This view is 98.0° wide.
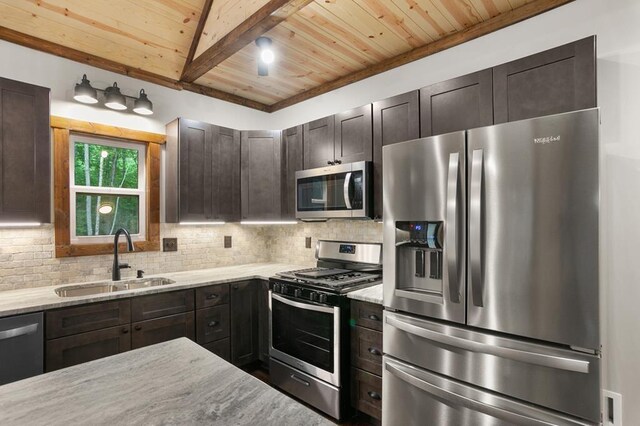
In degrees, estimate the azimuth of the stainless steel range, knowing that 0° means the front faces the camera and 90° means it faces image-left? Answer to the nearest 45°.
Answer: approximately 45°

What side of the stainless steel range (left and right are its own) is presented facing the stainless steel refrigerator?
left

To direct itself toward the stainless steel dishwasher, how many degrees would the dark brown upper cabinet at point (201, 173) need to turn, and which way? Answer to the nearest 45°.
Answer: approximately 90° to its right

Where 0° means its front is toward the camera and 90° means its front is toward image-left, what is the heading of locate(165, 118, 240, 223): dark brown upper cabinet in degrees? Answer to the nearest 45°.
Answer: approximately 315°

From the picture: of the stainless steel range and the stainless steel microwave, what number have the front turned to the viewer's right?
0

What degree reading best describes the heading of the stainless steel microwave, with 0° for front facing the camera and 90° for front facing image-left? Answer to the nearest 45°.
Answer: approximately 45°

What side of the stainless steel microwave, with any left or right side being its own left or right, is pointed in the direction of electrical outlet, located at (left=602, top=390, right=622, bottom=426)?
left

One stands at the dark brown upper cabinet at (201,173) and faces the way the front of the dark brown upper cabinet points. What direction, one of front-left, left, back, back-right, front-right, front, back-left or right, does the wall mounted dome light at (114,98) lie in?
back-right
